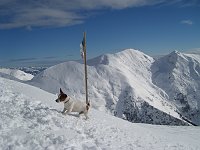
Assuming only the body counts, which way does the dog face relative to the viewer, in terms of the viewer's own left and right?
facing to the left of the viewer
